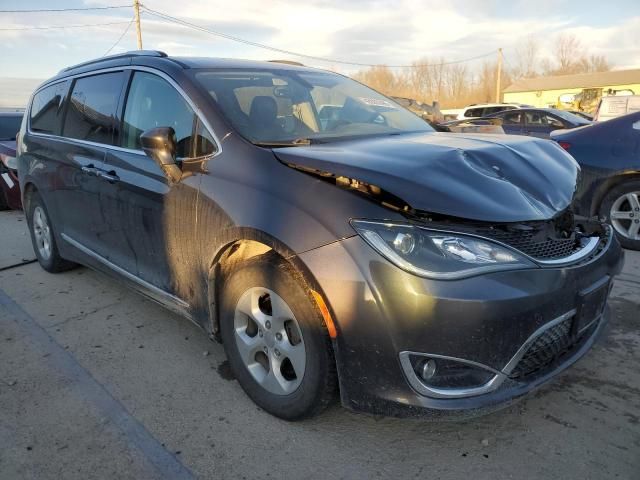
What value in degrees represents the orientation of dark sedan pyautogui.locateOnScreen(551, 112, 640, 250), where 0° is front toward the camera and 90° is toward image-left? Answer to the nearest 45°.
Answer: approximately 270°

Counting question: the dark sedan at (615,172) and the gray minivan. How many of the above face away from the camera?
0

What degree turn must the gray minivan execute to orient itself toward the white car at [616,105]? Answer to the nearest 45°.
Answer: approximately 90° to its left

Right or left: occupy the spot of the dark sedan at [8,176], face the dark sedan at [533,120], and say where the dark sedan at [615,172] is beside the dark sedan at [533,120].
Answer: right

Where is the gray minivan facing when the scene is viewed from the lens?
facing the viewer and to the right of the viewer

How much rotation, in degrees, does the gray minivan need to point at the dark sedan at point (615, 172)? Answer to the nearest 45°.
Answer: approximately 90° to its left

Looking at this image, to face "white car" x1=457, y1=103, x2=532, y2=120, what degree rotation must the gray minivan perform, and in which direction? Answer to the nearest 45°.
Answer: approximately 135° to its left

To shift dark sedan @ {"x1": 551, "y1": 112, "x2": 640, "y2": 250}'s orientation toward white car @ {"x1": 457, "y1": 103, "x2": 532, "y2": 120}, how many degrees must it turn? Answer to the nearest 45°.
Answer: approximately 90° to its left

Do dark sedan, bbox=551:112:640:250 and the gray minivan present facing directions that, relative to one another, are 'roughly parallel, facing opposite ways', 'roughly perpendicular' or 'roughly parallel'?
roughly parallel

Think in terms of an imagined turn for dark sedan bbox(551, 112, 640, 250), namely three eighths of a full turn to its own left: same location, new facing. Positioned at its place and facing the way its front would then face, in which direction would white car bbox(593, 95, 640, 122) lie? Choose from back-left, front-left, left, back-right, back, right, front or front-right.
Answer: front-right

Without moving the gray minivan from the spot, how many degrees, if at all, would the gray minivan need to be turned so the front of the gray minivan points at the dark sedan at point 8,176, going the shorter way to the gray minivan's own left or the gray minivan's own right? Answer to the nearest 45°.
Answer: approximately 180°

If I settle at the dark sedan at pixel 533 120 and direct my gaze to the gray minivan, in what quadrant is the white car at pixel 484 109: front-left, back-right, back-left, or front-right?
back-right
